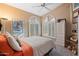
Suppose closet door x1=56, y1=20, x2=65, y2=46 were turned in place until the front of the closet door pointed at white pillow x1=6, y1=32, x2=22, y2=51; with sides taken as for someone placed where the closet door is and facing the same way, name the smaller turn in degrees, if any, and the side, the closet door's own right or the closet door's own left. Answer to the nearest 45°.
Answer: approximately 45° to the closet door's own right

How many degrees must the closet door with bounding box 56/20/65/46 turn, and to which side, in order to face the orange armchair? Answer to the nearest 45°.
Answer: approximately 45° to its right

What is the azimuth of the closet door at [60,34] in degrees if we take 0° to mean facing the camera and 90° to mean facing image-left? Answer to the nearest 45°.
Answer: approximately 45°

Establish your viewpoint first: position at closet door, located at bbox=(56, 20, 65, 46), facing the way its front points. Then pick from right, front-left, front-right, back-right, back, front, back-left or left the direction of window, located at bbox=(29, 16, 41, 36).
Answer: front-right

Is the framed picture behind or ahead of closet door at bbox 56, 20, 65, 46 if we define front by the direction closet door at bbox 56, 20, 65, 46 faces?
ahead

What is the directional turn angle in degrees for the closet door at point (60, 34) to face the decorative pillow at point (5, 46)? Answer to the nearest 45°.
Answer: approximately 45° to its right
